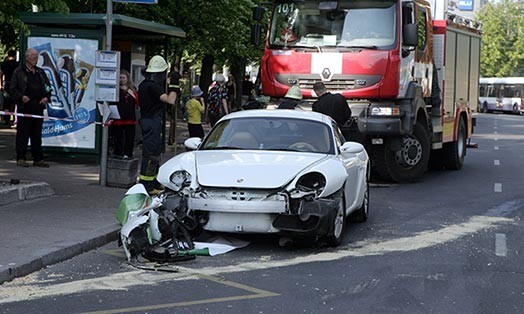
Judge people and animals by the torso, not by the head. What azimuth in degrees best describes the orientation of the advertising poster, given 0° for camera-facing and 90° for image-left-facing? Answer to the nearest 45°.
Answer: approximately 0°

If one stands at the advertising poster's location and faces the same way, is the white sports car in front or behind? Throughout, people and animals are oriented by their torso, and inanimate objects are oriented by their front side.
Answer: in front

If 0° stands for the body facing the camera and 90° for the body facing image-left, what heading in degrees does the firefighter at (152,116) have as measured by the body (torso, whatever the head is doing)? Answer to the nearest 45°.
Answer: approximately 270°

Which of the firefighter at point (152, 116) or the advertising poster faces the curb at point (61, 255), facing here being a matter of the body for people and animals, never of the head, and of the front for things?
the advertising poster

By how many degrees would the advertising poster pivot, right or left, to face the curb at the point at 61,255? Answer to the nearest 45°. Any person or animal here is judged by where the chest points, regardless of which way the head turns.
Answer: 0° — it already faces it

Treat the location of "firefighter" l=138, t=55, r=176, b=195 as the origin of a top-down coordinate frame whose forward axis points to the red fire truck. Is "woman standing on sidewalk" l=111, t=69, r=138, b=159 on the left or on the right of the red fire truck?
left

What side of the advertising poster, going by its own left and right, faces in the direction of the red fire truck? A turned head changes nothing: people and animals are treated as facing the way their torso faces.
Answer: left

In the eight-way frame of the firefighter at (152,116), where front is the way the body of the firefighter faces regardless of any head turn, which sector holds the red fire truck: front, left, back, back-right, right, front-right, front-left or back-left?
front-left
